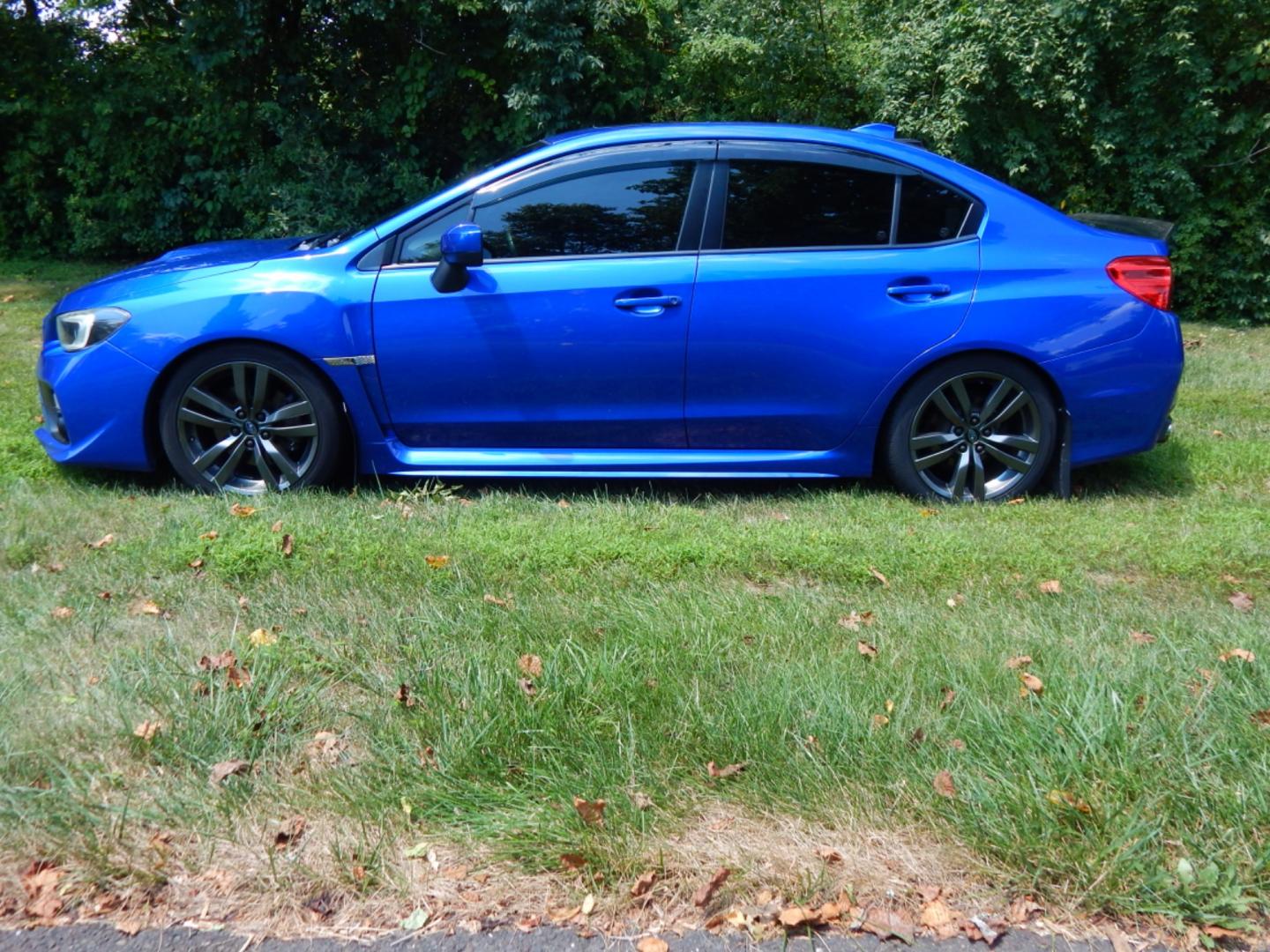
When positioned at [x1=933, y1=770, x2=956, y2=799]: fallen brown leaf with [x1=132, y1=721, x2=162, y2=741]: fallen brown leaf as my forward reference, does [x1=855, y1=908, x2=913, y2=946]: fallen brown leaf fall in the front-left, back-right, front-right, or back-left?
front-left

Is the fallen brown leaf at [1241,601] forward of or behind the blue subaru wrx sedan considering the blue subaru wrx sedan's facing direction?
behind

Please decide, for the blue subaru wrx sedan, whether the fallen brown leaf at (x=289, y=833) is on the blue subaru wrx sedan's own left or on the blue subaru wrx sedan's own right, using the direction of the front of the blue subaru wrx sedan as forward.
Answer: on the blue subaru wrx sedan's own left

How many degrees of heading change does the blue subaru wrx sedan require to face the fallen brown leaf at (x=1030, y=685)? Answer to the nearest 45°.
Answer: approximately 135° to its left

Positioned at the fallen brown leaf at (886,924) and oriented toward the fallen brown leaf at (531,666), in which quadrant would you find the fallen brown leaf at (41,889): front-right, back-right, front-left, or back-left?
front-left

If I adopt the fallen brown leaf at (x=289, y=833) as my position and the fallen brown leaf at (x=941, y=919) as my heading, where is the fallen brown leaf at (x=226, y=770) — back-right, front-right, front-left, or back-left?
back-left

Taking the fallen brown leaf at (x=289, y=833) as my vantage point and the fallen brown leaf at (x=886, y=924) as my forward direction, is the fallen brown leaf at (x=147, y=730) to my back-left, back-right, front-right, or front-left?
back-left

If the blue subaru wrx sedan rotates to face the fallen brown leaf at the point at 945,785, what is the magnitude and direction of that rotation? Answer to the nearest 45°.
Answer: approximately 90° to its left

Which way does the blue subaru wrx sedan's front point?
to the viewer's left

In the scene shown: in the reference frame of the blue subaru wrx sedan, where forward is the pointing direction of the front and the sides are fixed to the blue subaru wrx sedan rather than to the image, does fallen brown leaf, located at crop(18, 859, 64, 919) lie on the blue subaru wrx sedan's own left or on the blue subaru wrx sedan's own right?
on the blue subaru wrx sedan's own left

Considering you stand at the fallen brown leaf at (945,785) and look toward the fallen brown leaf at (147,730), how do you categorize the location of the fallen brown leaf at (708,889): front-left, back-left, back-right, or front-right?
front-left

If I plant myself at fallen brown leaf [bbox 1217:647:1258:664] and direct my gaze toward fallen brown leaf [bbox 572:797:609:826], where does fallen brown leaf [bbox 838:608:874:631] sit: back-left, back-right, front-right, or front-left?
front-right

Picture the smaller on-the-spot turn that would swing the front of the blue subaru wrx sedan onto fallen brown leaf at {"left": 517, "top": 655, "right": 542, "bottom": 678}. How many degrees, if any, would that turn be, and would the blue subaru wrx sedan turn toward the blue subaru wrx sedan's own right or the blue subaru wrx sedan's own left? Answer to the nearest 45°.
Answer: approximately 90° to the blue subaru wrx sedan's own left

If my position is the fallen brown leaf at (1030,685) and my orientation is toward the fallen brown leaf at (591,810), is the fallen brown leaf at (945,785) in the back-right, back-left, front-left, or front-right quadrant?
front-left

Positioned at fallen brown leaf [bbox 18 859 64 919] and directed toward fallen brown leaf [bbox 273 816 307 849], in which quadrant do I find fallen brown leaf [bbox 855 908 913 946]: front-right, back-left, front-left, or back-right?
front-right

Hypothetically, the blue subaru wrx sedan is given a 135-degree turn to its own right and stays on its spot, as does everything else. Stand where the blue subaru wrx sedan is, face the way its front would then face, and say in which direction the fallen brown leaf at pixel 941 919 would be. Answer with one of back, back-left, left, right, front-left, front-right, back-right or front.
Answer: back-right

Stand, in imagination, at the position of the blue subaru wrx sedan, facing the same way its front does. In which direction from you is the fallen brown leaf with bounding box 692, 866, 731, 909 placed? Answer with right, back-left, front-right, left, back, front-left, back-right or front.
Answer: left
